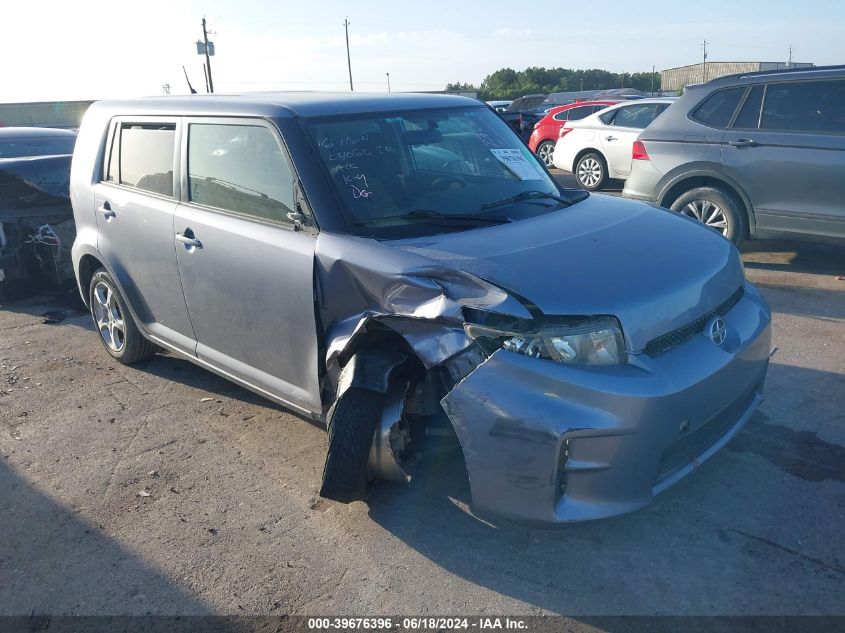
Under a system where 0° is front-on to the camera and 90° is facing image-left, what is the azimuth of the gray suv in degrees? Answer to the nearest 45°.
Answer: approximately 270°

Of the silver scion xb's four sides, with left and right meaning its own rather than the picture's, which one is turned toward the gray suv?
left

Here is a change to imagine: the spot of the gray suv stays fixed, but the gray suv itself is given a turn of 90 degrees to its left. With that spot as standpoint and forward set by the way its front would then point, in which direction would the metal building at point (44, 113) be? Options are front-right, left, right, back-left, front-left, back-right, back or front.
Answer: front-left

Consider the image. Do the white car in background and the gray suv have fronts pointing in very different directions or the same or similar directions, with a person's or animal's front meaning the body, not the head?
same or similar directions

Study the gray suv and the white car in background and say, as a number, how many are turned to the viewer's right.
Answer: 2

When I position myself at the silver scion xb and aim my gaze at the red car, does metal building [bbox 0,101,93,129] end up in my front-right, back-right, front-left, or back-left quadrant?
front-left

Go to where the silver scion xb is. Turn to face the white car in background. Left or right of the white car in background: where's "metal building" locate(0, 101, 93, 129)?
left
